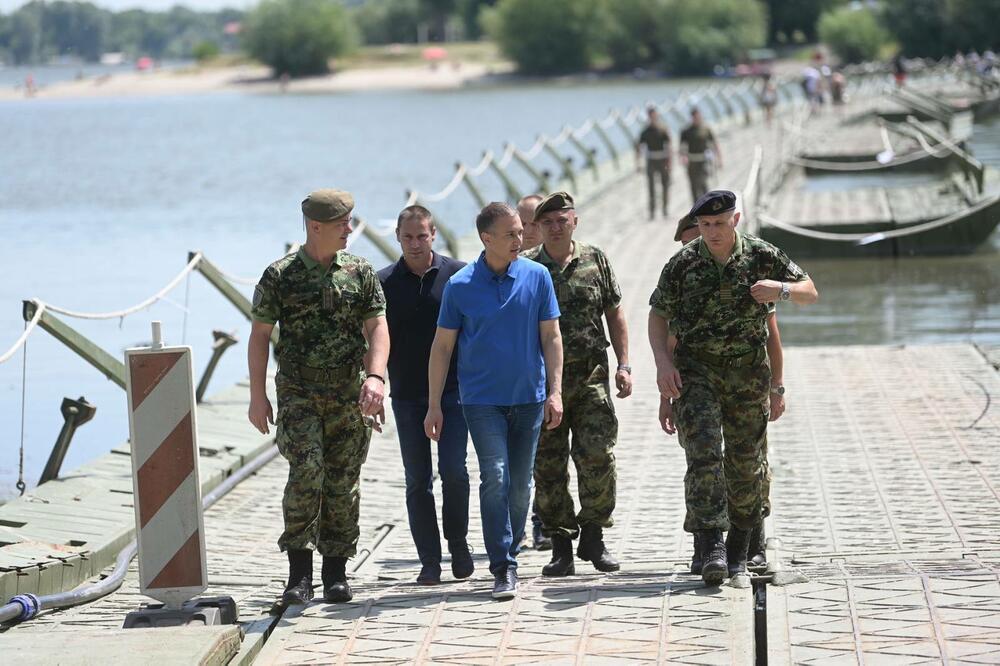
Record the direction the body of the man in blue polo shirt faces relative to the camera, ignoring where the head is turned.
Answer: toward the camera

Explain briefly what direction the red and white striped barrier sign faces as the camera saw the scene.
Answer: facing the viewer

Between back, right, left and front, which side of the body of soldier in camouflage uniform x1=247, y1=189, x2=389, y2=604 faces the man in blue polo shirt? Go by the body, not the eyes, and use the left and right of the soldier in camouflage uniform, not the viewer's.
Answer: left

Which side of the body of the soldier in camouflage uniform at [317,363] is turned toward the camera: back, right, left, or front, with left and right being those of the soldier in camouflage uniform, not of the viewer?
front

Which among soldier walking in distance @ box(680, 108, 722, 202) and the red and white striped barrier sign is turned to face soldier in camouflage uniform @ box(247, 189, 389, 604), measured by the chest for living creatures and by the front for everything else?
the soldier walking in distance

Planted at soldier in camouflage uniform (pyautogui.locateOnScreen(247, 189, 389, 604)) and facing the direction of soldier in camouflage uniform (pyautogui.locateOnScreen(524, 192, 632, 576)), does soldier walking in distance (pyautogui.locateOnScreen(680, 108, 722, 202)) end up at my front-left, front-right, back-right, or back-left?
front-left

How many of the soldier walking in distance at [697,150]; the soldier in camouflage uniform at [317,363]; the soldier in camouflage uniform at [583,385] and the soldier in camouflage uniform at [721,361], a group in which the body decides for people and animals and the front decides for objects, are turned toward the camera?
4

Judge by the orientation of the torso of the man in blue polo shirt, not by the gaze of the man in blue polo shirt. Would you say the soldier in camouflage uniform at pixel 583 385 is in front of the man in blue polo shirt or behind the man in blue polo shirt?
behind

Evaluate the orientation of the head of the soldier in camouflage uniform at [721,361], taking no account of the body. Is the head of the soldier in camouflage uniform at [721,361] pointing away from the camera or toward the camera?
toward the camera

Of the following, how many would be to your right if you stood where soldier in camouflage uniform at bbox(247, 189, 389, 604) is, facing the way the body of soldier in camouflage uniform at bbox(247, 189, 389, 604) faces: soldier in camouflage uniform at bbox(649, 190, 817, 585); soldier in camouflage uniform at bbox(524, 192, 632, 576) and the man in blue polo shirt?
0

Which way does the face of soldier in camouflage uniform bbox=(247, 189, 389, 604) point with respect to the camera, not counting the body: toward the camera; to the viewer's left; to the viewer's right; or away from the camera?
to the viewer's right

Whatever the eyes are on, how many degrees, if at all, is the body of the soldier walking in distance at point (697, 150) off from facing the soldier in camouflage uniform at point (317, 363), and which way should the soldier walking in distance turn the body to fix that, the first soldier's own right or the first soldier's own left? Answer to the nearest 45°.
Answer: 0° — they already face them

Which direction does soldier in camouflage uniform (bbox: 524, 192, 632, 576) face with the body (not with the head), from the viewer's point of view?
toward the camera

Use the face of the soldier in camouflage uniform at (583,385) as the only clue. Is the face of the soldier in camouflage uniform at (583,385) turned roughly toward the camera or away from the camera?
toward the camera

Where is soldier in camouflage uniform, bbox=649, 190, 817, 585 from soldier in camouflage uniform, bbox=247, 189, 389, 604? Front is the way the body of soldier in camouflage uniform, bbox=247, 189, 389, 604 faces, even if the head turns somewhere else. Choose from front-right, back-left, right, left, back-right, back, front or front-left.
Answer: left

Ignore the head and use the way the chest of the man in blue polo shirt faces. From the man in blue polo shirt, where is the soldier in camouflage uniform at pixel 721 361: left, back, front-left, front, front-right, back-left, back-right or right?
left

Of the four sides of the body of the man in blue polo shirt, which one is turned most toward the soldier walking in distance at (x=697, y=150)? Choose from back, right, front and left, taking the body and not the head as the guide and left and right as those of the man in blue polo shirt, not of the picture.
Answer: back

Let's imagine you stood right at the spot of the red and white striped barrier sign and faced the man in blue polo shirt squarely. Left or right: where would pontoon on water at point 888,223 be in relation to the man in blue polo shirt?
left
